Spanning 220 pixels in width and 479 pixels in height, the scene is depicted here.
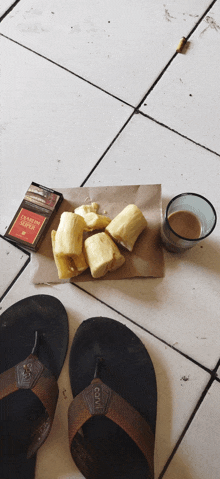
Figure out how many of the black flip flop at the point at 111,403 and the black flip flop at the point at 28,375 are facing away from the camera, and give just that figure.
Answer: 2

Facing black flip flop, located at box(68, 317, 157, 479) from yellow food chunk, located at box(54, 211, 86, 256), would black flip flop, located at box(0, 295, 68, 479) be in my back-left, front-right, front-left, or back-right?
front-right

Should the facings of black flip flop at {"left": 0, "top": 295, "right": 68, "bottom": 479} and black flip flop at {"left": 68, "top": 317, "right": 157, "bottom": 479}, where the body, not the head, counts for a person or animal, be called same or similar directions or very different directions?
same or similar directions

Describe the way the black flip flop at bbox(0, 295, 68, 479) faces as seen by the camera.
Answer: facing away from the viewer

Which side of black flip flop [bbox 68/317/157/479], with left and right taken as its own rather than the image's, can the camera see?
back
